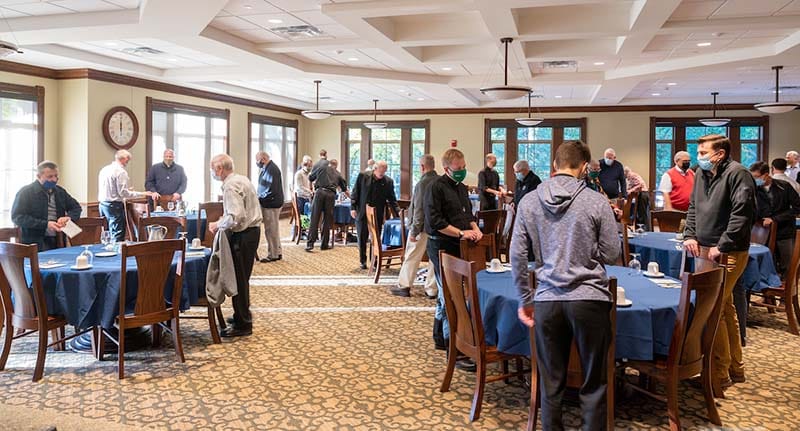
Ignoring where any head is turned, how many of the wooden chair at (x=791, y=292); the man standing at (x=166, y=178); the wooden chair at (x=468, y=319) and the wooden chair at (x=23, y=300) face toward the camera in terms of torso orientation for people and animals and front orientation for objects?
1

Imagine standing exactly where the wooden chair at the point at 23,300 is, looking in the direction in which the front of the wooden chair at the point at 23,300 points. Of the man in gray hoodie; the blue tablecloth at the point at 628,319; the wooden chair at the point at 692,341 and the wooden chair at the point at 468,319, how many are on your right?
4

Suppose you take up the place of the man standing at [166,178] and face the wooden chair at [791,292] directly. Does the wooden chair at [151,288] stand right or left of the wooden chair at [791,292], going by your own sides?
right

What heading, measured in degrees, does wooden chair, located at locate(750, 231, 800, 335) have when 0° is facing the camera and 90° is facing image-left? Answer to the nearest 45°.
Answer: approximately 135°

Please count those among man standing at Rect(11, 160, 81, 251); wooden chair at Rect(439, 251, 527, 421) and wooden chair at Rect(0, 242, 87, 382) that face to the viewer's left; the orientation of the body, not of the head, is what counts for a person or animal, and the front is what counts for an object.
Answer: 0

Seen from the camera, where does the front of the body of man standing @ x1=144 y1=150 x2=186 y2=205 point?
toward the camera

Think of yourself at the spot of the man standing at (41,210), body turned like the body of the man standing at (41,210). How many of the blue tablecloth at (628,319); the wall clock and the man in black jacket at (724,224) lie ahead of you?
2

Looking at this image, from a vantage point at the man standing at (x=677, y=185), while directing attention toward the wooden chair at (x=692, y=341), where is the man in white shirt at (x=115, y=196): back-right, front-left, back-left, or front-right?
front-right

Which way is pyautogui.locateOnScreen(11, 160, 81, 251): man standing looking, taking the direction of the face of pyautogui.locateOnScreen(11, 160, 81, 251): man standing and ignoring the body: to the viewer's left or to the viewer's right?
to the viewer's right

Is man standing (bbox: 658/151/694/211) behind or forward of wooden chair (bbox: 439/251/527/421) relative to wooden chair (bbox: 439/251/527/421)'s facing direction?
forward

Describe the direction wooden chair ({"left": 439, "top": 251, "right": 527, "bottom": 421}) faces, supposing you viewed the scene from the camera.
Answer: facing away from the viewer and to the right of the viewer

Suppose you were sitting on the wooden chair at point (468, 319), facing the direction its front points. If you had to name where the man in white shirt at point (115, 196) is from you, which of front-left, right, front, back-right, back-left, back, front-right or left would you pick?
left

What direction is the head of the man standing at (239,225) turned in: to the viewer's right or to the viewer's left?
to the viewer's left

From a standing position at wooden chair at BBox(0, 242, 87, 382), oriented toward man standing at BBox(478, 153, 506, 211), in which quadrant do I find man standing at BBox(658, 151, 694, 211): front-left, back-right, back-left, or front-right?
front-right

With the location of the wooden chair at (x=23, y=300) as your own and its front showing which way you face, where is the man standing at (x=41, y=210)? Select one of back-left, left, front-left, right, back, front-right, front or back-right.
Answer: front-left
